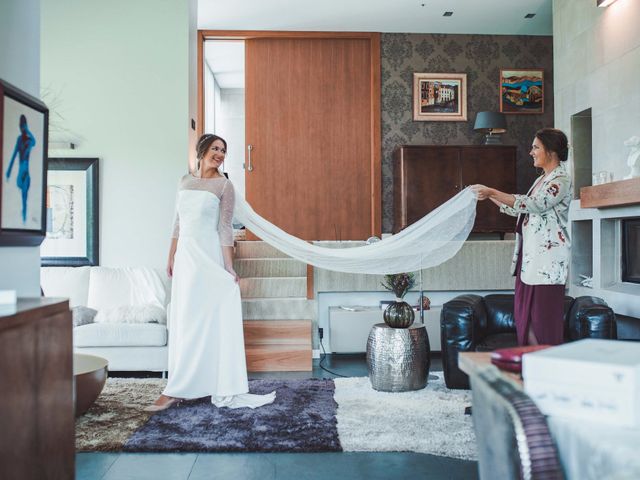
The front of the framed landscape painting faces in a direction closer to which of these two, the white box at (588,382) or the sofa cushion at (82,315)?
the white box

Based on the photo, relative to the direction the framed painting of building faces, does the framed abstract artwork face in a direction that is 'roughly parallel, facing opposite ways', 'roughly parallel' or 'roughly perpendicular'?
roughly perpendicular

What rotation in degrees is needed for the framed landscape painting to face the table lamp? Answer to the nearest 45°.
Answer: approximately 45° to its right

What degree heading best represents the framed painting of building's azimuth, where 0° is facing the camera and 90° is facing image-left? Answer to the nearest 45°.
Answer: approximately 0°

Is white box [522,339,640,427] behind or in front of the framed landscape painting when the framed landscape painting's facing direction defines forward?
in front

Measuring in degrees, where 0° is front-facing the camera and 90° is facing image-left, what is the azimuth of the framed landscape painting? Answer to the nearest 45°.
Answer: approximately 0°

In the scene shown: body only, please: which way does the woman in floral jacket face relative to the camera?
to the viewer's left

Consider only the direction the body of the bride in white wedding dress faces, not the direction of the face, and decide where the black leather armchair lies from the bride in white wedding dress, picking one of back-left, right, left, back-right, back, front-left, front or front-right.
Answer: back-left
